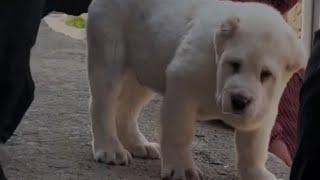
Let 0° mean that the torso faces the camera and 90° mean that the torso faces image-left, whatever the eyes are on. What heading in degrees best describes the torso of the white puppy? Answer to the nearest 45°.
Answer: approximately 315°
